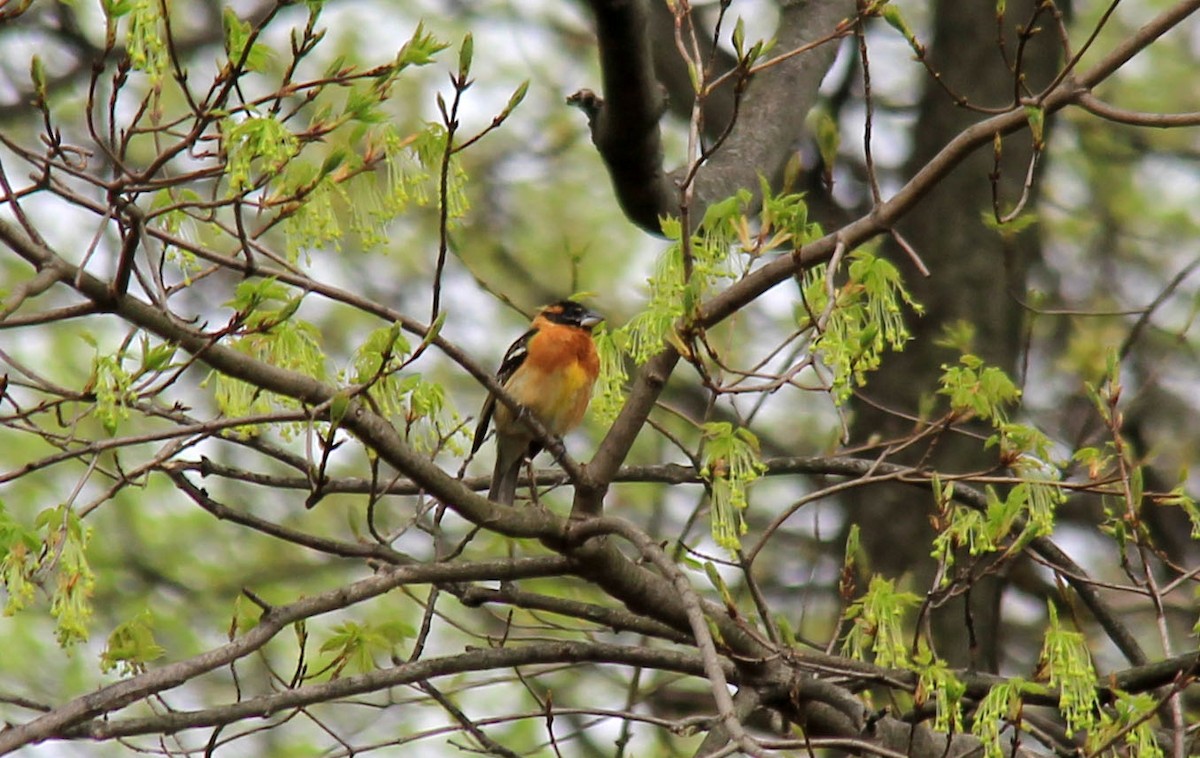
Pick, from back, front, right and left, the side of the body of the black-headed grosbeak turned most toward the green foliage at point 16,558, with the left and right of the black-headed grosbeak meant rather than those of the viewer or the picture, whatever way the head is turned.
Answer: right

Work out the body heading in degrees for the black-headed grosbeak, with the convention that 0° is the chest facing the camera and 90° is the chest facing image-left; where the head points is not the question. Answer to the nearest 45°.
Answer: approximately 315°

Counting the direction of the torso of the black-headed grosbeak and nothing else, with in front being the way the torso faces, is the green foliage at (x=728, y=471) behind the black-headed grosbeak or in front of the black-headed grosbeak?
in front
